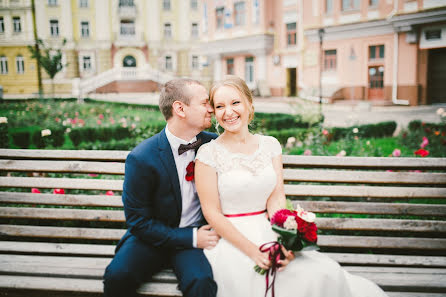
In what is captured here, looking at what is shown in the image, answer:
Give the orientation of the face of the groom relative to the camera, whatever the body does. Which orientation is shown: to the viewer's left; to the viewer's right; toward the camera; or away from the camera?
to the viewer's right

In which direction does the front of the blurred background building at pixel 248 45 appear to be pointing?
toward the camera

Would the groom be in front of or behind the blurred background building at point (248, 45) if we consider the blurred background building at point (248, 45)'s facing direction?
in front

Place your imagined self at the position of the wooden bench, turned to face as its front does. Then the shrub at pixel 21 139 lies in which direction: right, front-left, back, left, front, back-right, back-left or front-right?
back-right

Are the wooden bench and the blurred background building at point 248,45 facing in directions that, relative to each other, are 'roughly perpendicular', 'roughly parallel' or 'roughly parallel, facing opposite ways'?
roughly parallel

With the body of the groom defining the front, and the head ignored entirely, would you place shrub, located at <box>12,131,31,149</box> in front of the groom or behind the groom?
behind

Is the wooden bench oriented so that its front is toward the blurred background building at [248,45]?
no

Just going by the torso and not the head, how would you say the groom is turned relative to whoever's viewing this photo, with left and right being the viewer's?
facing the viewer and to the right of the viewer

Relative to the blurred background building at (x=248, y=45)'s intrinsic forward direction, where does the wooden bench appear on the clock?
The wooden bench is roughly at 12 o'clock from the blurred background building.

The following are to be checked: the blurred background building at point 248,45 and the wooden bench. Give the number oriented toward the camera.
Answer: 2

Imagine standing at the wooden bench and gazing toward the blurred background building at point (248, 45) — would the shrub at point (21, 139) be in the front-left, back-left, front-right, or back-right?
front-left

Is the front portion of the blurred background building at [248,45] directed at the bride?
yes

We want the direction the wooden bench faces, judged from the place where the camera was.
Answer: facing the viewer
